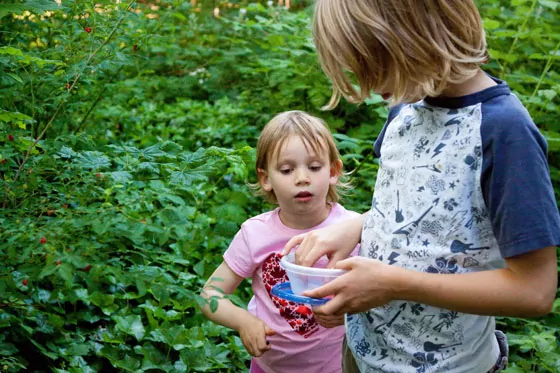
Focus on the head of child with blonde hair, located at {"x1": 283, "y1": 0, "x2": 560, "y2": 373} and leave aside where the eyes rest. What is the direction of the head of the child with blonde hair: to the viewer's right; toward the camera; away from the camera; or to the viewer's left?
to the viewer's left

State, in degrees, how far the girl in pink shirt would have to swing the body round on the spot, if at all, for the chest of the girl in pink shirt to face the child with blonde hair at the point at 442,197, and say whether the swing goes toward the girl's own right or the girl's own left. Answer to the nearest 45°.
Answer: approximately 45° to the girl's own left

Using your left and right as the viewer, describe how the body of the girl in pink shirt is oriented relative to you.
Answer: facing the viewer

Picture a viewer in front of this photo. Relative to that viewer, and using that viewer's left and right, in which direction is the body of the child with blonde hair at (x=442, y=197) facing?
facing the viewer and to the left of the viewer

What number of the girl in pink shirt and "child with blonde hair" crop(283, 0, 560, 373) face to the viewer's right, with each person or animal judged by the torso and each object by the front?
0

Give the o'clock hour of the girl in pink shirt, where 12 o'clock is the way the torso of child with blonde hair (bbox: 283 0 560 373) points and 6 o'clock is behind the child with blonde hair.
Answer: The girl in pink shirt is roughly at 3 o'clock from the child with blonde hair.

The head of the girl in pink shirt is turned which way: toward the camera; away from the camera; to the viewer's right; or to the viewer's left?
toward the camera
